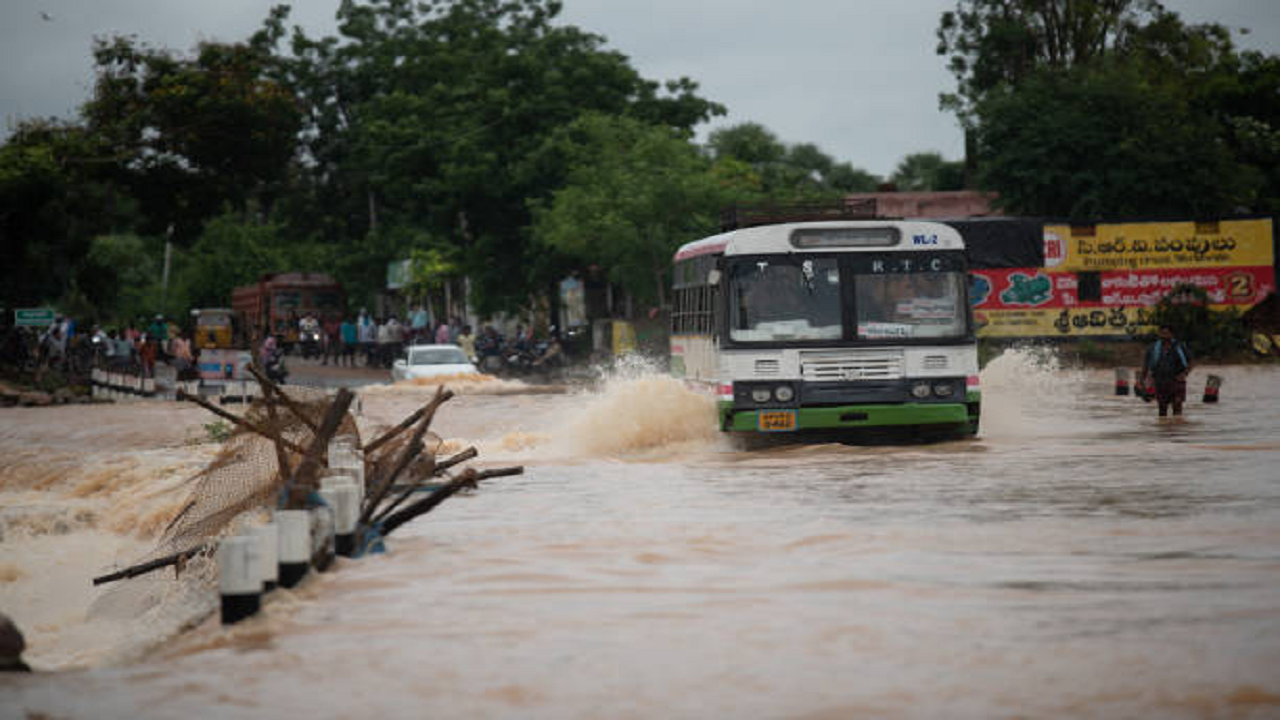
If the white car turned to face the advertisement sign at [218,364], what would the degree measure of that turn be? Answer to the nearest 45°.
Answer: approximately 90° to its right

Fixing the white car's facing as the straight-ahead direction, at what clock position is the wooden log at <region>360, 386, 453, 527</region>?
The wooden log is roughly at 12 o'clock from the white car.

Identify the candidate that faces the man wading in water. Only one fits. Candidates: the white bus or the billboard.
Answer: the billboard

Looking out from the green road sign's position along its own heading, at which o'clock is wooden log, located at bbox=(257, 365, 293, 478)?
The wooden log is roughly at 12 o'clock from the green road sign.

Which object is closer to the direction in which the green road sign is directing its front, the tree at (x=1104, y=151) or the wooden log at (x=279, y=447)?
the wooden log

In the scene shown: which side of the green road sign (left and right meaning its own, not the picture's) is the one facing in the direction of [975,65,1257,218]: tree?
left

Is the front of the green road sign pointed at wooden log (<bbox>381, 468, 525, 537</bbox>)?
yes

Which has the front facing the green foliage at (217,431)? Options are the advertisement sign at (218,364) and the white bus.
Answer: the advertisement sign

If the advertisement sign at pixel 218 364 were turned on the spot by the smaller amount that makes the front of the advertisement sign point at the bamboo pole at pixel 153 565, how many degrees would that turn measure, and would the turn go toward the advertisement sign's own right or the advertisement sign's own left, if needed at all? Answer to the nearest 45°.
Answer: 0° — it already faces it

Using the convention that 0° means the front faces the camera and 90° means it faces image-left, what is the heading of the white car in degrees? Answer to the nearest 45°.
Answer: approximately 0°

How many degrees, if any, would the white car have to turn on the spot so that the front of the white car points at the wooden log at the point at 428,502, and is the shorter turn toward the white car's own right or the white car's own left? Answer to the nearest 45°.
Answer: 0° — it already faces it
